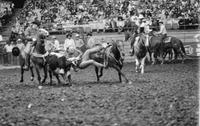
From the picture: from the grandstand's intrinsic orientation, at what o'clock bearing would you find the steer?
The steer is roughly at 12 o'clock from the grandstand.

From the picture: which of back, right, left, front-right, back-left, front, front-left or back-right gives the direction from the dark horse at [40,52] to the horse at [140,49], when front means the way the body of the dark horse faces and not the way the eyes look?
back-left

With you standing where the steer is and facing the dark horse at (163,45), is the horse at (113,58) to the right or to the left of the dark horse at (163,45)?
right

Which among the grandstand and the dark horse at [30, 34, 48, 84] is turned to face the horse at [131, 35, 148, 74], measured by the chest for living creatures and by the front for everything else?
the grandstand

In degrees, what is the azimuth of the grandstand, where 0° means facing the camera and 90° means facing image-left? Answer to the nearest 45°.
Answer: approximately 0°

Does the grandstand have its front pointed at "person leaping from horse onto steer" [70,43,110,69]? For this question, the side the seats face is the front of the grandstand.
yes

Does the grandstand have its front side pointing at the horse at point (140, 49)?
yes
